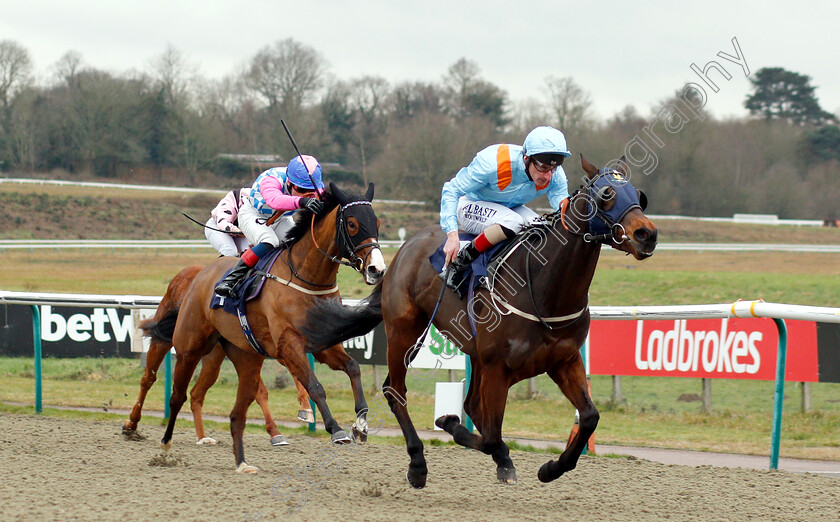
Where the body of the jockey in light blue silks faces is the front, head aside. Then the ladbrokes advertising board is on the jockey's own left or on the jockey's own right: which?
on the jockey's own left

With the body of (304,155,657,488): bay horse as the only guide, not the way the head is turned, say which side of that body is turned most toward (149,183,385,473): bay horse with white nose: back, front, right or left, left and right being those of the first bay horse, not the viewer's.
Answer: back

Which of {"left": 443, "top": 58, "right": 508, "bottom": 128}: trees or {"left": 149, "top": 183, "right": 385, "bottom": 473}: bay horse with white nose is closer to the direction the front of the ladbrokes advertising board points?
the bay horse with white nose

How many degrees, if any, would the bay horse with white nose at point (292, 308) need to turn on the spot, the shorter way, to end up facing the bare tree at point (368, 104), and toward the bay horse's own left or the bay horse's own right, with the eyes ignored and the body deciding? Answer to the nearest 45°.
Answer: approximately 135° to the bay horse's own left

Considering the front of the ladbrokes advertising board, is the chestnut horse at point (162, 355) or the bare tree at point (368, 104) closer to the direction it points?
the chestnut horse

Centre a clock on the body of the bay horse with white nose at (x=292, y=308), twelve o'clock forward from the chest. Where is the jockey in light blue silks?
The jockey in light blue silks is roughly at 12 o'clock from the bay horse with white nose.

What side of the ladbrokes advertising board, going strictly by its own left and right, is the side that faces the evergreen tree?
back

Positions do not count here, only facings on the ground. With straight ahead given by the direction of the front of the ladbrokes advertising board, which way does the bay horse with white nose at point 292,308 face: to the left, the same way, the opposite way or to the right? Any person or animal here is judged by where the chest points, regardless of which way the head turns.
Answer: to the left

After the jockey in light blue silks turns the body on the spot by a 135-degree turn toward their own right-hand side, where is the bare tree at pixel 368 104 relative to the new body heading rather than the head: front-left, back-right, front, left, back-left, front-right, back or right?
right
